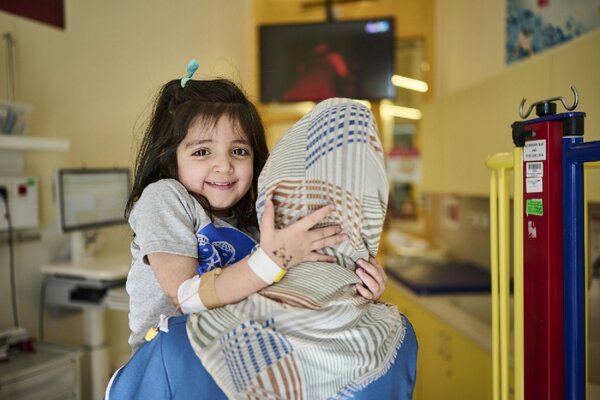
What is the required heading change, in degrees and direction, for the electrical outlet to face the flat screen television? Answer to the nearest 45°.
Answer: approximately 90° to its left

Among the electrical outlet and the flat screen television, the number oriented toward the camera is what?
2

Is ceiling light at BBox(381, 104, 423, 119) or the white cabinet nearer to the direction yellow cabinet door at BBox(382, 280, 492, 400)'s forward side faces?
the white cabinet

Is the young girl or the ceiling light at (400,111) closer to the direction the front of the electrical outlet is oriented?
the young girl

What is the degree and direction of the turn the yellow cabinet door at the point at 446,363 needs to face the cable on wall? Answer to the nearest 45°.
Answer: approximately 45° to its right

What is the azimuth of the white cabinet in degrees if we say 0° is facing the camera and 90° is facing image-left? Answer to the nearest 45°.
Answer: approximately 315°

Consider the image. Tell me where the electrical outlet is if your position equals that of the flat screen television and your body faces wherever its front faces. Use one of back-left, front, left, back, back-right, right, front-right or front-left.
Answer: front-right

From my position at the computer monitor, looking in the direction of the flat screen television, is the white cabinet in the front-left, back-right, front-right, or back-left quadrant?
back-right
